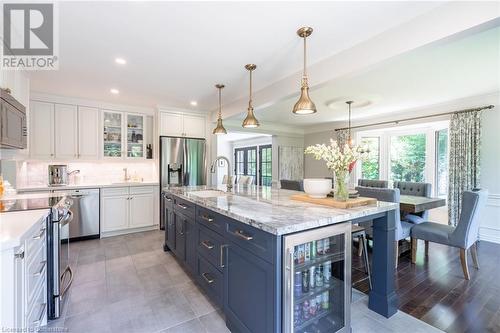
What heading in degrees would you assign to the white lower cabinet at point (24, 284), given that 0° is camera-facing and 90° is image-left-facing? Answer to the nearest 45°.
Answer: approximately 270°

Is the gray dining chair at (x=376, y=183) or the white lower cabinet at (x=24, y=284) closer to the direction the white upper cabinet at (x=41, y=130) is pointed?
the white lower cabinet

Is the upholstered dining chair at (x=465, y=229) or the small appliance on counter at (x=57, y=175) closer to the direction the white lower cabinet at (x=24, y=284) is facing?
the upholstered dining chair

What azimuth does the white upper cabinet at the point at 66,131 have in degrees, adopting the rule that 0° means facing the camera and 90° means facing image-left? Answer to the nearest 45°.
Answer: approximately 0°

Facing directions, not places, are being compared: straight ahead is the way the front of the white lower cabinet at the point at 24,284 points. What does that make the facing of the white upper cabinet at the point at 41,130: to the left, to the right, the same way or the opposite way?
to the right

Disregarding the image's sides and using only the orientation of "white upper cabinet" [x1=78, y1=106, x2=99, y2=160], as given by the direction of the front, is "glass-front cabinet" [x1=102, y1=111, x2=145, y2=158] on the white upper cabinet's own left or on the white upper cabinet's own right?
on the white upper cabinet's own left

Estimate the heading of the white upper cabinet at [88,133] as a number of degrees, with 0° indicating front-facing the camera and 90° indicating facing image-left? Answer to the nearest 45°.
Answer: approximately 0°

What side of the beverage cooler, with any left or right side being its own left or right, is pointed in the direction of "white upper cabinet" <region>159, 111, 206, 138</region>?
back
